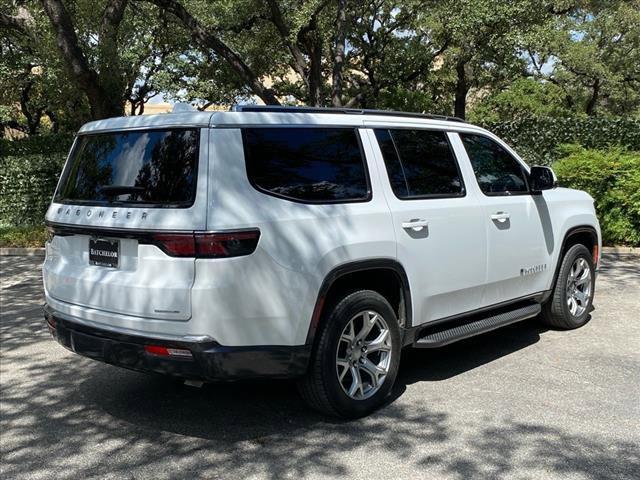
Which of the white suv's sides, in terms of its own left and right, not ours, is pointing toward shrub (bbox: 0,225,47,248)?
left

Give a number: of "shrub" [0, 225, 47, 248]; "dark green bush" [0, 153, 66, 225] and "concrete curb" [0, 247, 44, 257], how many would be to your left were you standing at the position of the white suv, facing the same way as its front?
3

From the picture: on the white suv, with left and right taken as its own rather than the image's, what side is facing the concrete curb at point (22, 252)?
left

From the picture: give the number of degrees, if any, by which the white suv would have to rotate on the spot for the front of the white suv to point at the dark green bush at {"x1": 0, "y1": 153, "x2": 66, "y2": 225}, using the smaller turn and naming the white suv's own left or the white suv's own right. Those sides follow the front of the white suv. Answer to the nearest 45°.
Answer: approximately 90° to the white suv's own left

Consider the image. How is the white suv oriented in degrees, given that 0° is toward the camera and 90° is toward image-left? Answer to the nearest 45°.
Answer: approximately 225°
